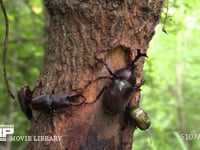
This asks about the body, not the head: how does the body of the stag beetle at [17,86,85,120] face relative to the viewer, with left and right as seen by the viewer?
facing to the right of the viewer

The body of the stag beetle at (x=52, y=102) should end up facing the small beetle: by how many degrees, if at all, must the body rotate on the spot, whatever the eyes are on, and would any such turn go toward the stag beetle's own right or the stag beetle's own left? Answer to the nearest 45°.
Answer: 0° — it already faces it
